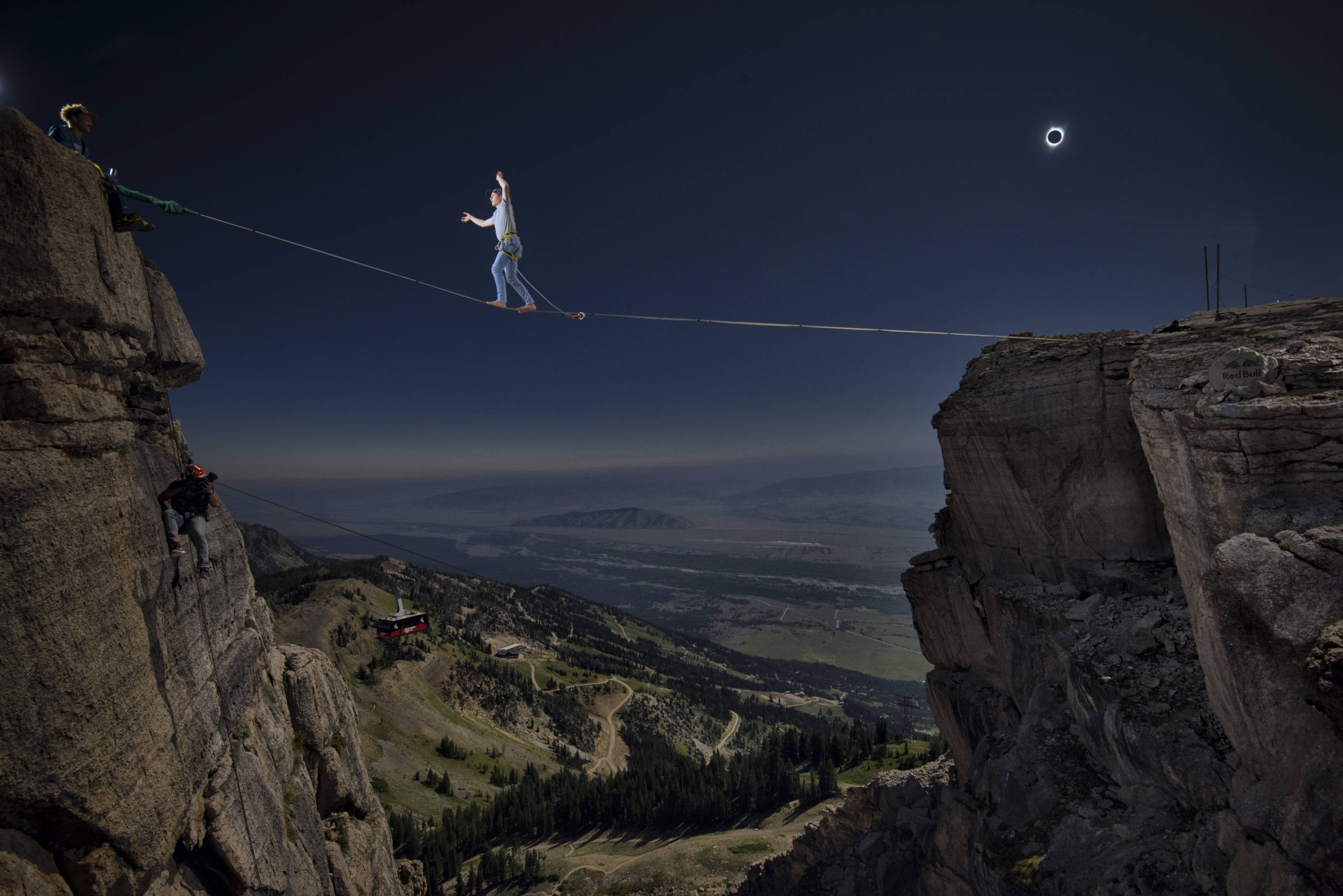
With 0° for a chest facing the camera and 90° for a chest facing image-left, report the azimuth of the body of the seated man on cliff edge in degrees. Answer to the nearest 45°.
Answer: approximately 270°
